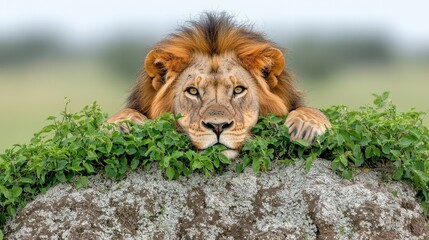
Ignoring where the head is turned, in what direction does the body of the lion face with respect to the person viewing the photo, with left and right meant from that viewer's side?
facing the viewer
